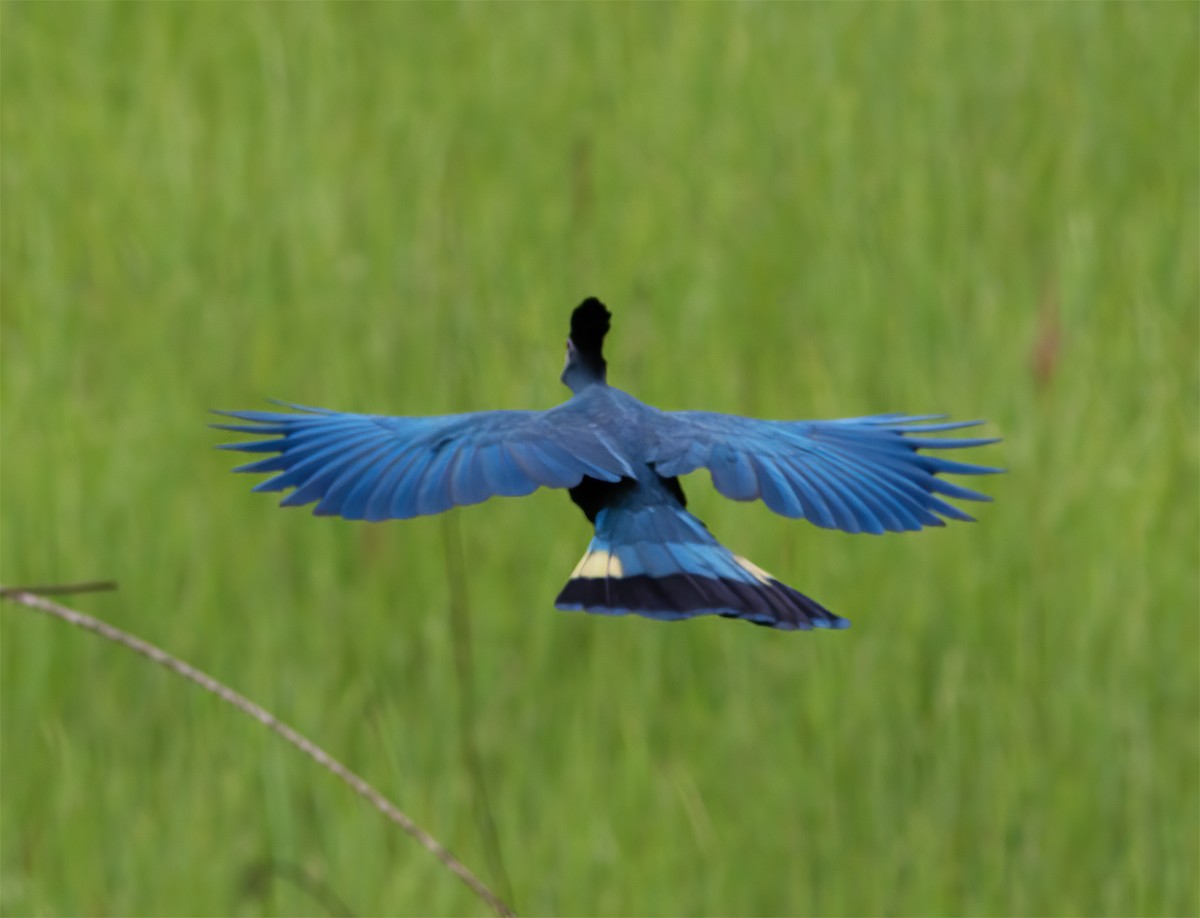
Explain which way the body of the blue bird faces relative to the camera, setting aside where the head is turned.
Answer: away from the camera
